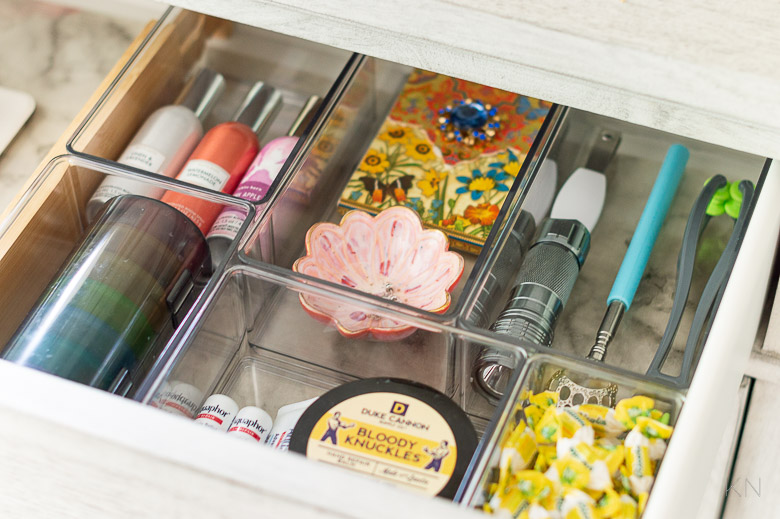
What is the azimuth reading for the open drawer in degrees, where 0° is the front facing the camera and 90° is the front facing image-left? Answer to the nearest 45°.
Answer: approximately 45°
